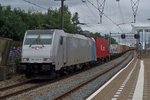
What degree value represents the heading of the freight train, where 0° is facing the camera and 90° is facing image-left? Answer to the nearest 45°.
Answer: approximately 45°
